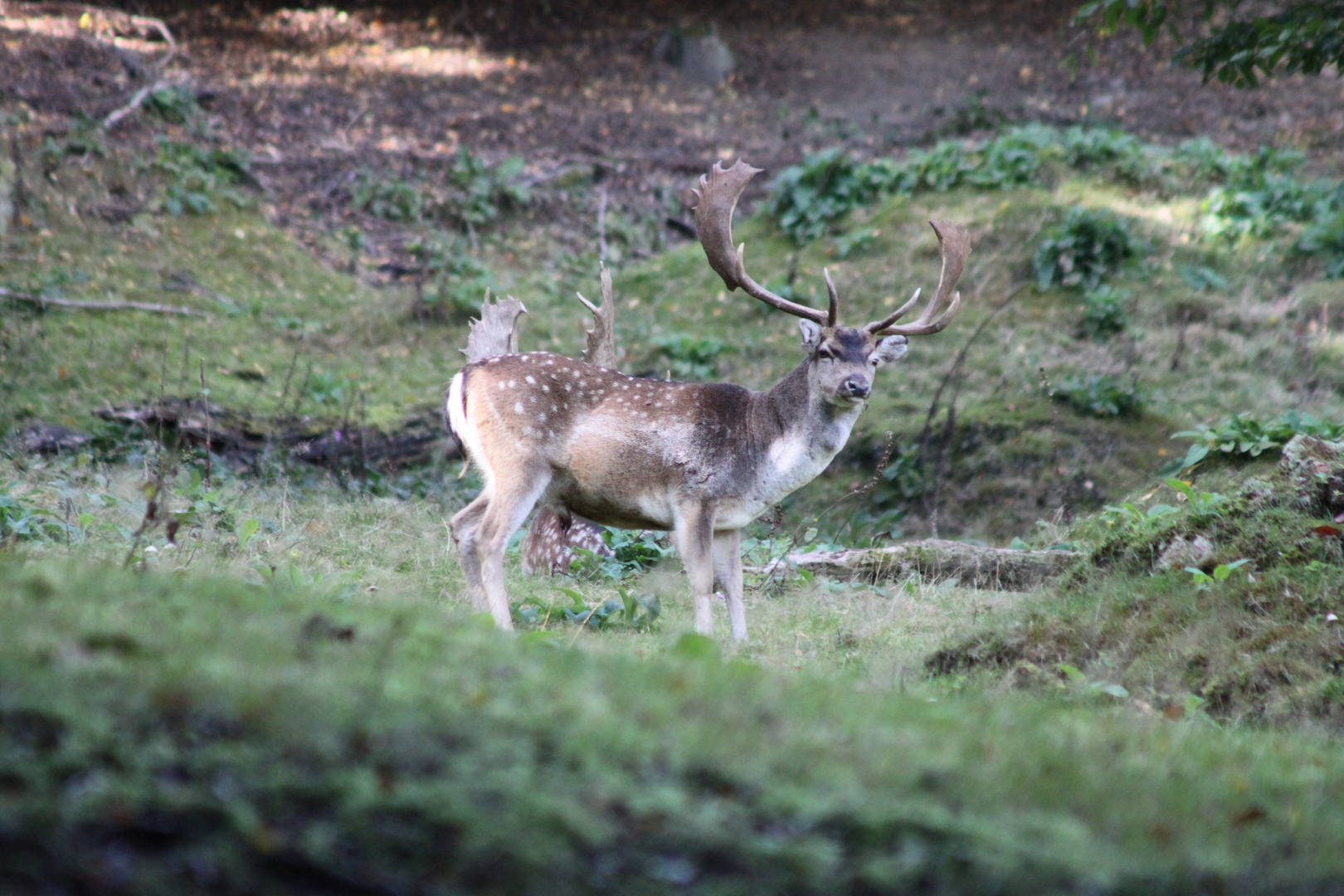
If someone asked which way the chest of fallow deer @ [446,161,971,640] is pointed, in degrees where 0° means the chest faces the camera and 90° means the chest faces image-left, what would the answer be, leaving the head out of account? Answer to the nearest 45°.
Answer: approximately 270°

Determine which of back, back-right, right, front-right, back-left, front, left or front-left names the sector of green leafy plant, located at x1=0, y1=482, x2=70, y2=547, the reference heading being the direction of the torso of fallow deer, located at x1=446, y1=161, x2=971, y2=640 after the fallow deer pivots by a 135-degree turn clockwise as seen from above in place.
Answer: front-right

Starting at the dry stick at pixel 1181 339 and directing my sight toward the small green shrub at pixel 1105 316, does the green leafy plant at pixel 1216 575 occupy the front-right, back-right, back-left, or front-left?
back-left

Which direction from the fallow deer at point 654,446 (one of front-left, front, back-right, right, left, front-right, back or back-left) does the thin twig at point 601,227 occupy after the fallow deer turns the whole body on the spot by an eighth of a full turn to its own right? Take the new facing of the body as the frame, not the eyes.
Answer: back-left

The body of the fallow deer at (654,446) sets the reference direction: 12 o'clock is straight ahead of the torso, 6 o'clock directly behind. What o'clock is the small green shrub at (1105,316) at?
The small green shrub is roughly at 10 o'clock from the fallow deer.

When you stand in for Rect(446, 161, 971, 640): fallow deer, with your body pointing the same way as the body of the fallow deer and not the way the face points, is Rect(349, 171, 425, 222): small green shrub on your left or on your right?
on your left

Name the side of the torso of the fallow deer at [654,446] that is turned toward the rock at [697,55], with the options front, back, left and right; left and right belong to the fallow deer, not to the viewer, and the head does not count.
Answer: left

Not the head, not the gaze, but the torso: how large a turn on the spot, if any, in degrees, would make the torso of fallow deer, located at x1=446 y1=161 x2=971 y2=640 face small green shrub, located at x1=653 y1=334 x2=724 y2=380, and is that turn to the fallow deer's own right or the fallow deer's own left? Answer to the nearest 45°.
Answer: approximately 90° to the fallow deer's own left

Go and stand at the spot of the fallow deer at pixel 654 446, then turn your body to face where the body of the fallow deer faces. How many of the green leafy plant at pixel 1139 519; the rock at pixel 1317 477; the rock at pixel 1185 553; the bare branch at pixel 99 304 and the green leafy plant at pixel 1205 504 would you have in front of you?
4

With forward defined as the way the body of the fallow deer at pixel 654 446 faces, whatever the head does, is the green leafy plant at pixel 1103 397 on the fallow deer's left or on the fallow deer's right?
on the fallow deer's left
